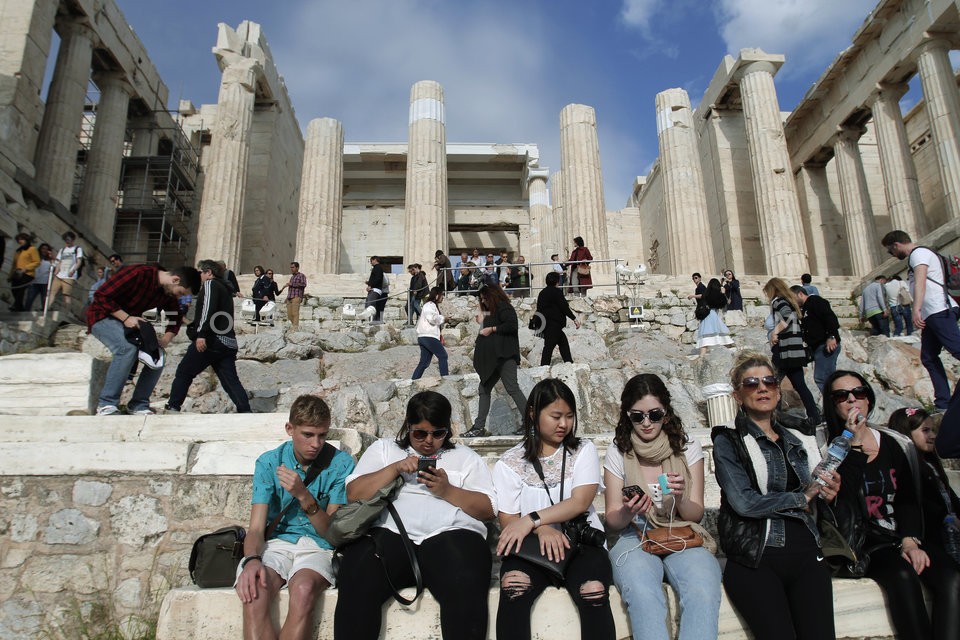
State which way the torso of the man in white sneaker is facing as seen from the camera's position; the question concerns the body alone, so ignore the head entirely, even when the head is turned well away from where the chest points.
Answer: to the viewer's right

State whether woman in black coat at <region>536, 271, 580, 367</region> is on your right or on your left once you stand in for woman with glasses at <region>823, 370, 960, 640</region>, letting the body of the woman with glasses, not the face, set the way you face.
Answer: on your right

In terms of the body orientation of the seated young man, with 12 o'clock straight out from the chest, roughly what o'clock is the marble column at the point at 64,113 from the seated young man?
The marble column is roughly at 5 o'clock from the seated young man.

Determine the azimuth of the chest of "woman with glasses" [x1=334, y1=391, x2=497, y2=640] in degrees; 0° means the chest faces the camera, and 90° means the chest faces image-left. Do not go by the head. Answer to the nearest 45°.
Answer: approximately 0°

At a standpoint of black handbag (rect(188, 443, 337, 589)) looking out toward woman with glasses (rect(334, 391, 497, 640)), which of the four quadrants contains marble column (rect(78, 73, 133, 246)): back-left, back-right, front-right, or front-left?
back-left

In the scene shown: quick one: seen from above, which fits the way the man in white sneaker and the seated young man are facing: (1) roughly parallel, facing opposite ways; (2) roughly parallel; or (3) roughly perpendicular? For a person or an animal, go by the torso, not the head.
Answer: roughly perpendicular

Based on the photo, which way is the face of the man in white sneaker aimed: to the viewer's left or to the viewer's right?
to the viewer's right

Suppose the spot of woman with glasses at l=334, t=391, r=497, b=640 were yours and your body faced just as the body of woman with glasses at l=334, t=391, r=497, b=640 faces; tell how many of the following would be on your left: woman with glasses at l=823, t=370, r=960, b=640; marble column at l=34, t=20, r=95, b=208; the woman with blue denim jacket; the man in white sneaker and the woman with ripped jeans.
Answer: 3

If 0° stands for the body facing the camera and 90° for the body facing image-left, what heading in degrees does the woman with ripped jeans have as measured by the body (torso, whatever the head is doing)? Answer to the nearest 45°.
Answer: approximately 0°

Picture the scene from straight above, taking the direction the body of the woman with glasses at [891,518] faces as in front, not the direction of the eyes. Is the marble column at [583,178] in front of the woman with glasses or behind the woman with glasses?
behind

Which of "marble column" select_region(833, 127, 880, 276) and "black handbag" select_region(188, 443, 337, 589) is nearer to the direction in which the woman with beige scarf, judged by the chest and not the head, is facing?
the black handbag
